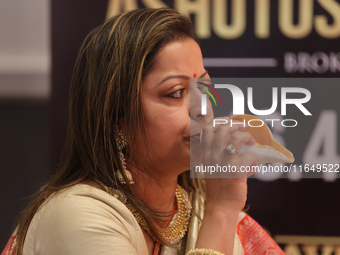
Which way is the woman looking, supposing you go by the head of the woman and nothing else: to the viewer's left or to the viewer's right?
to the viewer's right

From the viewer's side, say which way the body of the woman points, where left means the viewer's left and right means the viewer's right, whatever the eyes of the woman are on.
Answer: facing the viewer and to the right of the viewer
